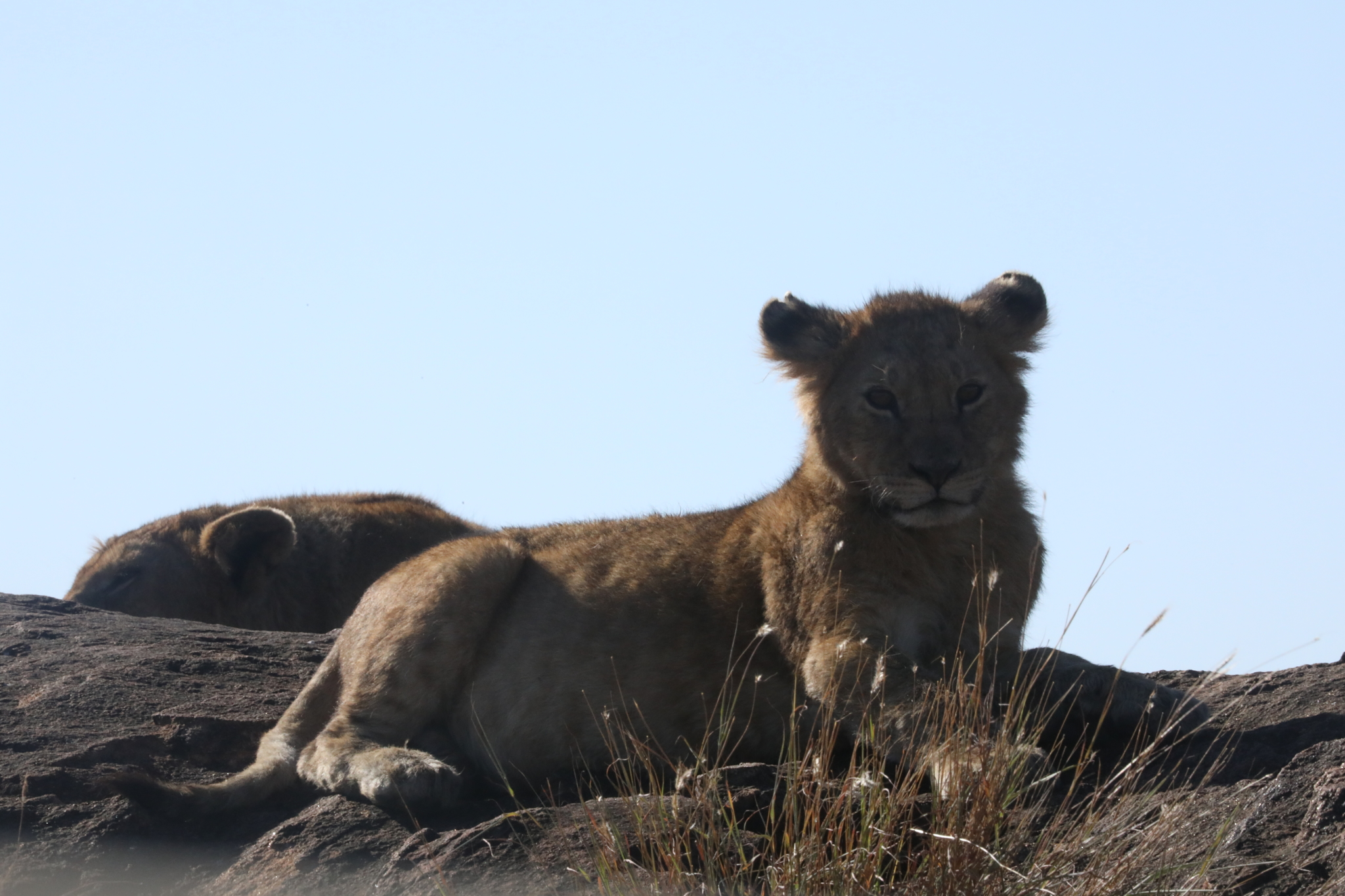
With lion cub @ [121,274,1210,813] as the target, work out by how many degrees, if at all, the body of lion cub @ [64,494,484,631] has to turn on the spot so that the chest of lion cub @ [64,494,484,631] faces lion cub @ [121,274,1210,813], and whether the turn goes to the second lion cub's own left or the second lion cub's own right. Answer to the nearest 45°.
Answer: approximately 90° to the second lion cub's own left

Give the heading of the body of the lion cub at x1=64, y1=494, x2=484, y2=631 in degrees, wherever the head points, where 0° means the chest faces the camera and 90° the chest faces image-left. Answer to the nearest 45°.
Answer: approximately 90°
